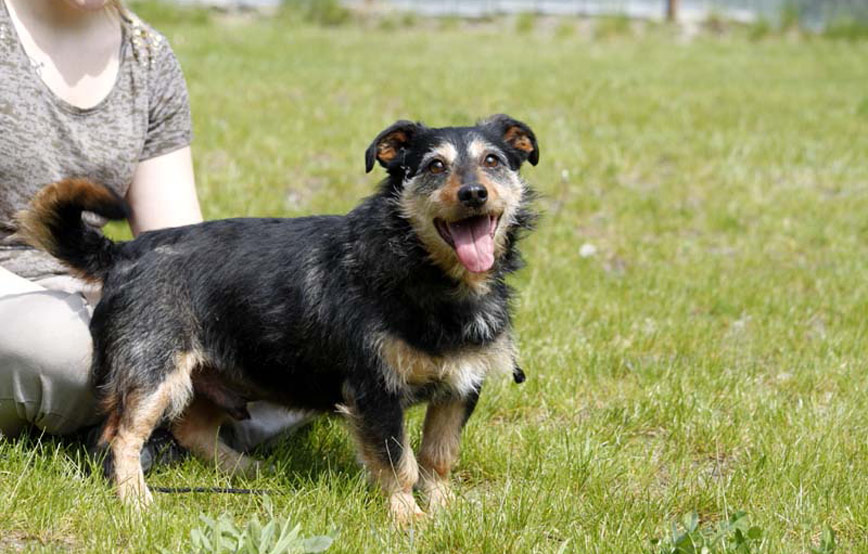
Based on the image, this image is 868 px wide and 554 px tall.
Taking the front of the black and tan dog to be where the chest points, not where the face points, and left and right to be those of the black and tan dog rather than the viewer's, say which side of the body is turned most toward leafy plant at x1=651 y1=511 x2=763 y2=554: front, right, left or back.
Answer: front

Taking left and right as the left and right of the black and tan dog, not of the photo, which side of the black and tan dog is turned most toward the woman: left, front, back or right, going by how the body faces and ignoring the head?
back

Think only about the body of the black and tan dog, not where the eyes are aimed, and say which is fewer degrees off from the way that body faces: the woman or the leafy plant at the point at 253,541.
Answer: the leafy plant

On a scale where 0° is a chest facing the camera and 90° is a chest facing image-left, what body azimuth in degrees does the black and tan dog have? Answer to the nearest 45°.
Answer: approximately 315°
